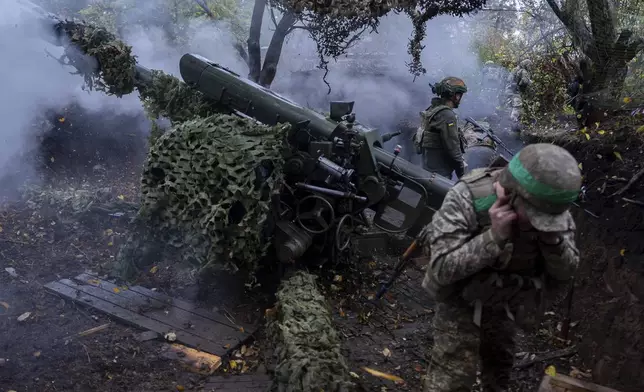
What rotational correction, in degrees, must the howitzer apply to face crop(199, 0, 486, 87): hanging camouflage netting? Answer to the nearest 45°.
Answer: approximately 45° to its right

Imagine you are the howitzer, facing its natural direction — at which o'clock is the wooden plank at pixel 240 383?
The wooden plank is roughly at 8 o'clock from the howitzer.

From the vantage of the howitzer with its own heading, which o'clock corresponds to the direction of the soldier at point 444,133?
The soldier is roughly at 3 o'clock from the howitzer.

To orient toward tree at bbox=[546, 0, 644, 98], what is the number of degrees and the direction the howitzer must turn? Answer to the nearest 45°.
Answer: approximately 135° to its right

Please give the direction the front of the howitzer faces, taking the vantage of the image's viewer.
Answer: facing away from the viewer and to the left of the viewer
